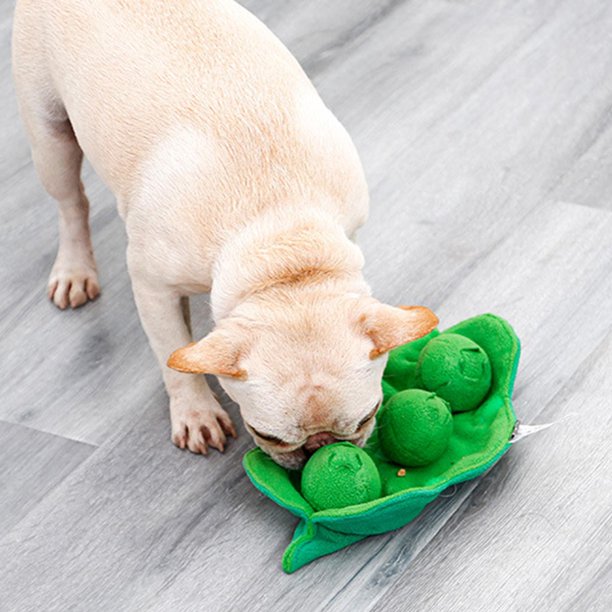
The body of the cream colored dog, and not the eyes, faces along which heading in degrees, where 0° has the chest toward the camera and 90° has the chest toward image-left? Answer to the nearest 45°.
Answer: approximately 315°

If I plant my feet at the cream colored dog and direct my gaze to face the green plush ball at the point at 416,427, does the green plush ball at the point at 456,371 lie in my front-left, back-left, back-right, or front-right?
front-left
